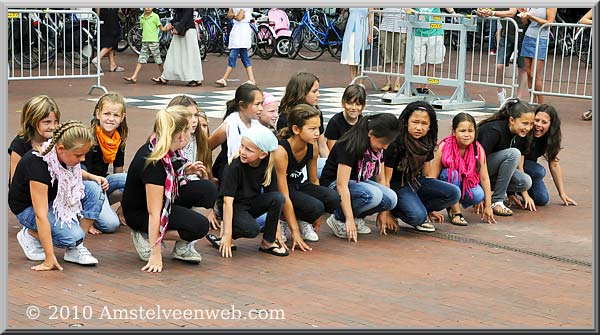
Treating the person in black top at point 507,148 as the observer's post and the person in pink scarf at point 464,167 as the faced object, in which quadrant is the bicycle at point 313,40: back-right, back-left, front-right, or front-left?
back-right

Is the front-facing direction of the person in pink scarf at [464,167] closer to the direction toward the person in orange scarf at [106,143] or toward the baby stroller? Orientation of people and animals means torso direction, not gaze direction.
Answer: the person in orange scarf

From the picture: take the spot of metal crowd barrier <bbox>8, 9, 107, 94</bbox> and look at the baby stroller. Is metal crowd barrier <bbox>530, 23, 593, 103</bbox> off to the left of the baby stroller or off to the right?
right

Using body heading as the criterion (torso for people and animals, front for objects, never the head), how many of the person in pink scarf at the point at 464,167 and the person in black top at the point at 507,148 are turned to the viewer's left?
0

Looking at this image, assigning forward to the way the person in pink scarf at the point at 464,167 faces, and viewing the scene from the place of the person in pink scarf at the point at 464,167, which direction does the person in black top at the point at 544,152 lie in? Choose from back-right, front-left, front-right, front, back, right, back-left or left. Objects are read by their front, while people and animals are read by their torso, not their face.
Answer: back-left

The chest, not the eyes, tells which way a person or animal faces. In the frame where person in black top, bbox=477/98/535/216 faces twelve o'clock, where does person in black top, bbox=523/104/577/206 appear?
person in black top, bbox=523/104/577/206 is roughly at 9 o'clock from person in black top, bbox=477/98/535/216.

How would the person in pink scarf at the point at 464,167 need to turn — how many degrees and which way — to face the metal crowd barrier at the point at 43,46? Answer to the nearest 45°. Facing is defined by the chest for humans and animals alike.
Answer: approximately 135° to their right

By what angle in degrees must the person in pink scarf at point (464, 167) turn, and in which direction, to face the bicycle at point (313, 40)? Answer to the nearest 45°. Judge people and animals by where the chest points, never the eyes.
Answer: approximately 180°

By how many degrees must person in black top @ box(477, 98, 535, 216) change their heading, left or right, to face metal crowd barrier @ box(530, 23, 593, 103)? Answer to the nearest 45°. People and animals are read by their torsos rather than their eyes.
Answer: approximately 135° to their left

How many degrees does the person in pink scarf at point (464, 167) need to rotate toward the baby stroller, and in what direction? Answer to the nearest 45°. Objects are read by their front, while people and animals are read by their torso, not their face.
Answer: approximately 180°

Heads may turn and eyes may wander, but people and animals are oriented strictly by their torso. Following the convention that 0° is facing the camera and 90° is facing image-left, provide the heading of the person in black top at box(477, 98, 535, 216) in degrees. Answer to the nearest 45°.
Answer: approximately 315°

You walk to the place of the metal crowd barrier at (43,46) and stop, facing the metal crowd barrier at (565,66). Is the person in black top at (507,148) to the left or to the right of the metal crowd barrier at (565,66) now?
right

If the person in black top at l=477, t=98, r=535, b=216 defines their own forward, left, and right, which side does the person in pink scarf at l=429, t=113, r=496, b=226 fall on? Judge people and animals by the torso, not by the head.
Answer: on their right

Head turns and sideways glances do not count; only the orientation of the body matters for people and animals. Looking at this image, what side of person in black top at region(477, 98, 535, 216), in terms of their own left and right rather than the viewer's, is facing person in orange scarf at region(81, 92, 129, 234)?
right

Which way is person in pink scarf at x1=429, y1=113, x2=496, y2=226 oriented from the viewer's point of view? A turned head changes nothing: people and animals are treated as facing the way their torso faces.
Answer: toward the camera

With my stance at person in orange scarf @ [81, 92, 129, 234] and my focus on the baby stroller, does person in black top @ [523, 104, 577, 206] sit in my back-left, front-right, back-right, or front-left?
front-right

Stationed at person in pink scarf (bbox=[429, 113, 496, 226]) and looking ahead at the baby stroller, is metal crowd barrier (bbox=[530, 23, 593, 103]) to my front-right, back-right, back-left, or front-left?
front-right
